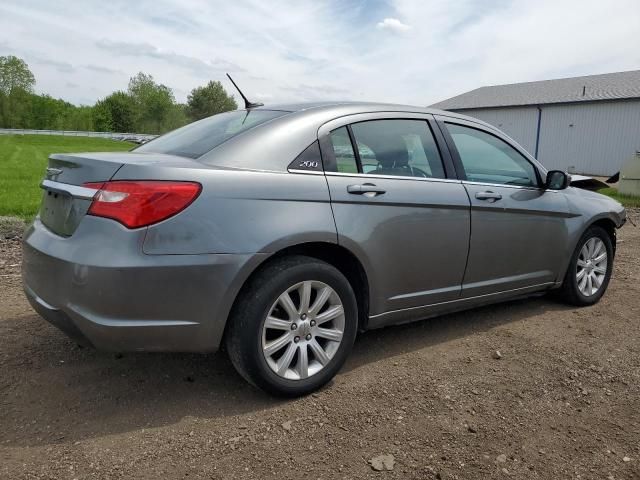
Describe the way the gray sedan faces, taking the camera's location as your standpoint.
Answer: facing away from the viewer and to the right of the viewer

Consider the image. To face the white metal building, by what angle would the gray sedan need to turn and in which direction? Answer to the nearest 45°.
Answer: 0° — it already faces it
